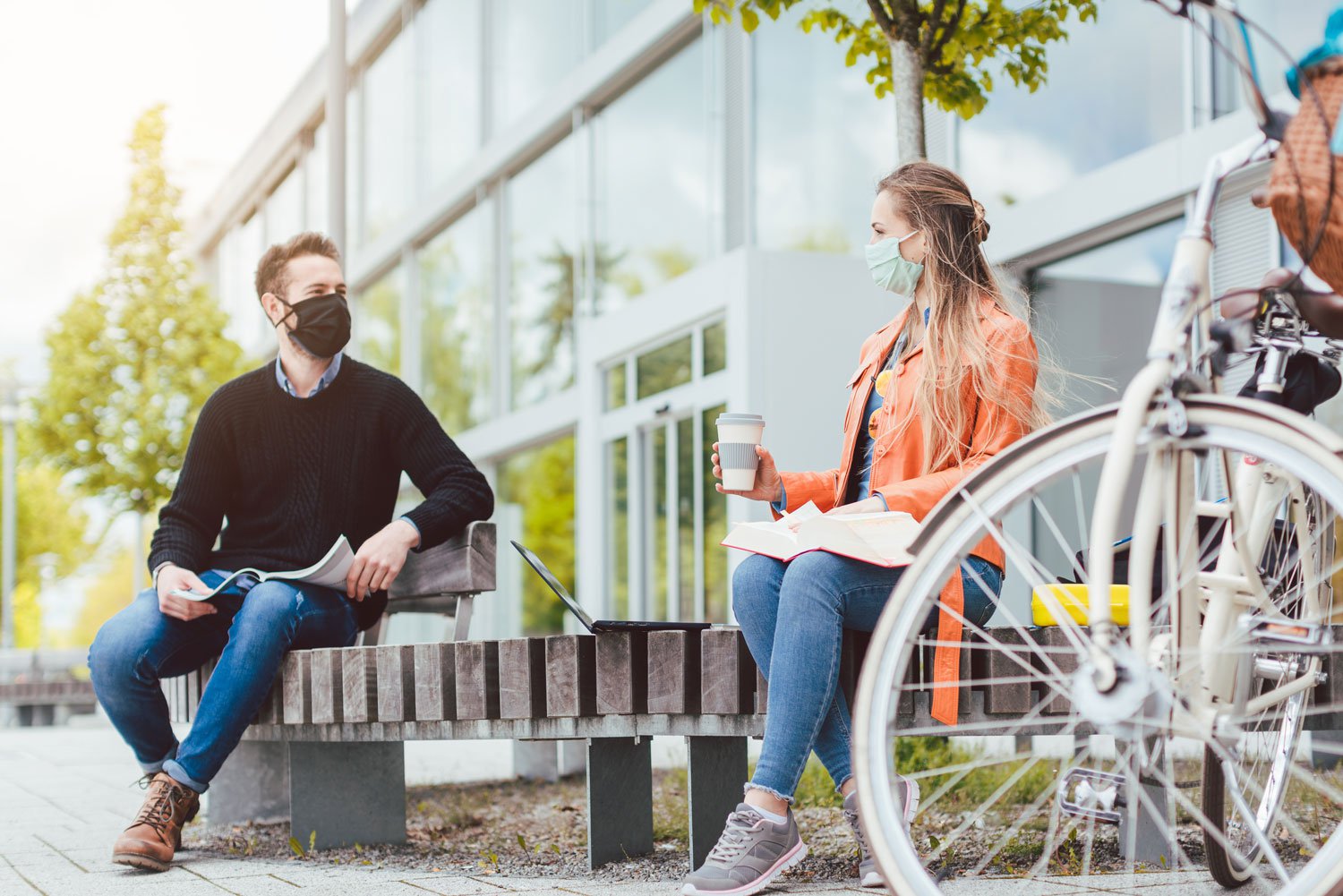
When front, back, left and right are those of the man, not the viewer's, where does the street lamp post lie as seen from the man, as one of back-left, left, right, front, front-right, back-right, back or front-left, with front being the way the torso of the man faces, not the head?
back-right

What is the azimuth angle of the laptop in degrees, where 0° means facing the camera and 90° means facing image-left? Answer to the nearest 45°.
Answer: approximately 270°

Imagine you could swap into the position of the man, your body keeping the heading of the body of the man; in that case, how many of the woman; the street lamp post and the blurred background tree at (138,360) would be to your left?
1

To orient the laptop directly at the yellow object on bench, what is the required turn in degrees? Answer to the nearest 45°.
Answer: approximately 45° to its right

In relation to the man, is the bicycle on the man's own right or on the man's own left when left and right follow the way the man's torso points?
on the man's own left

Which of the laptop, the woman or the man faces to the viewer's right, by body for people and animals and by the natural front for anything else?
the laptop

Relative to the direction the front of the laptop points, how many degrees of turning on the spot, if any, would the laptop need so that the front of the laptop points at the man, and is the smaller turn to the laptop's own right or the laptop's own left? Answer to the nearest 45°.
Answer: approximately 135° to the laptop's own left

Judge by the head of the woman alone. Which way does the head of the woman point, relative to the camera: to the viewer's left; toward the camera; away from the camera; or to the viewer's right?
to the viewer's left

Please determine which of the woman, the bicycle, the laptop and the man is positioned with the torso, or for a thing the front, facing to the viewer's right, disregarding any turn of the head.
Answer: the laptop

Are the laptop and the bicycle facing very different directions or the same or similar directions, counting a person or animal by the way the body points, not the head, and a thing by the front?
very different directions

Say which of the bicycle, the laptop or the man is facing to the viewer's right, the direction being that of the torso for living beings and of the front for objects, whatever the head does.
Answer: the laptop

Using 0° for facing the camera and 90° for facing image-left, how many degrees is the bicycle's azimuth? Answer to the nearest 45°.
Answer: approximately 45°

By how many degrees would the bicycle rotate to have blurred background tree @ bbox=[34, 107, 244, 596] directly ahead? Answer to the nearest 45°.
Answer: approximately 90° to its right
